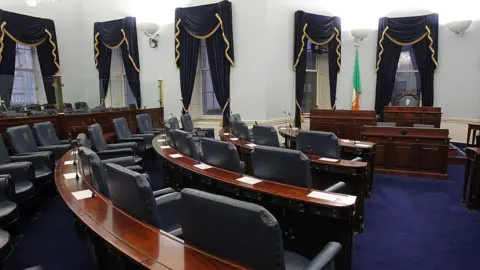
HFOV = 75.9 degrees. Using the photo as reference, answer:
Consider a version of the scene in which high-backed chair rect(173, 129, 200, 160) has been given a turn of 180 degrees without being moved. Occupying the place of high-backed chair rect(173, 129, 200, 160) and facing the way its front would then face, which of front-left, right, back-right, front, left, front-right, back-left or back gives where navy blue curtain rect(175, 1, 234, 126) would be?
back-right

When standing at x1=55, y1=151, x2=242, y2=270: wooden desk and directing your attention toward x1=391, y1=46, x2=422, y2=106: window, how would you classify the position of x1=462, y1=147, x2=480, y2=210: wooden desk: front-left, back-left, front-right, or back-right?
front-right

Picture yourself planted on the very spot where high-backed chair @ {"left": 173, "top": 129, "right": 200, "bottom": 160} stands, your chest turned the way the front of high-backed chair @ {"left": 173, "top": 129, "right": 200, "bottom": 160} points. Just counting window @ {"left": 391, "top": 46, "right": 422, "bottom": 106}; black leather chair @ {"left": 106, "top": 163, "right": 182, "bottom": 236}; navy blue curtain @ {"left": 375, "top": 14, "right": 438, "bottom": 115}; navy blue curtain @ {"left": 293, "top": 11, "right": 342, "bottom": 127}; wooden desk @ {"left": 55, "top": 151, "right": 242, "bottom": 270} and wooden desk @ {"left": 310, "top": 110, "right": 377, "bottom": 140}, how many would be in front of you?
4

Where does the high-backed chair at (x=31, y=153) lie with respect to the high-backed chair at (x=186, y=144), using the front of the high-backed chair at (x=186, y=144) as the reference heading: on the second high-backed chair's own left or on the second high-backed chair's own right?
on the second high-backed chair's own left

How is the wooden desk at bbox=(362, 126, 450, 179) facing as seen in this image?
toward the camera

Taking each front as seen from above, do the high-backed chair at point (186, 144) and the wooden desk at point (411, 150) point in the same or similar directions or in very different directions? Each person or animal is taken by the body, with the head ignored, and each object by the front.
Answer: very different directions

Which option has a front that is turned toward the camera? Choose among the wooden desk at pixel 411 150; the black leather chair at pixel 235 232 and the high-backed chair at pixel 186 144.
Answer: the wooden desk

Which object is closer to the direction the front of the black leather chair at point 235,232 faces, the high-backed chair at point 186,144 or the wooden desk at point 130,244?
the high-backed chair

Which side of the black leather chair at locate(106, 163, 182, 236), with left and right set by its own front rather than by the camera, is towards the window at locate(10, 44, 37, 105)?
left

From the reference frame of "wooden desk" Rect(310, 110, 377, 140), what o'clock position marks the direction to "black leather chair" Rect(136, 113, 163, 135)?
The black leather chair is roughly at 2 o'clock from the wooden desk.

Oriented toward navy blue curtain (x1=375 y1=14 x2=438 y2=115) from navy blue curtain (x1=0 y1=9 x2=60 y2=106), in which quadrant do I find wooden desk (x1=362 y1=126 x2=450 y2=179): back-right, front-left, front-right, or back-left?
front-right

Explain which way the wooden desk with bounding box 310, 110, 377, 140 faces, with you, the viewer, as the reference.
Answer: facing the viewer
